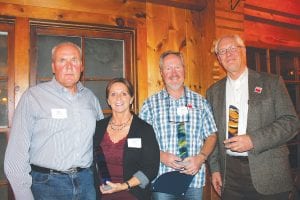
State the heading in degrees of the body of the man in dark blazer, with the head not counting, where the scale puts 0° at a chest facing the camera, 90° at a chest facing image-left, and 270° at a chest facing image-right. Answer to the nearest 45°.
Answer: approximately 45°

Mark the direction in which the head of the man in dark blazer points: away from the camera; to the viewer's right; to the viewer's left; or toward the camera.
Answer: toward the camera

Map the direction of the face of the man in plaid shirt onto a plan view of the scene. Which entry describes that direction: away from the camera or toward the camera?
toward the camera

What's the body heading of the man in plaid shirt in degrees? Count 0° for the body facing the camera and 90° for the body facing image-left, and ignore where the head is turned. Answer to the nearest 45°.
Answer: approximately 0°

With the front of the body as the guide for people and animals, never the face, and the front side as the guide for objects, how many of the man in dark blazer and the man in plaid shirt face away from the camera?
0
